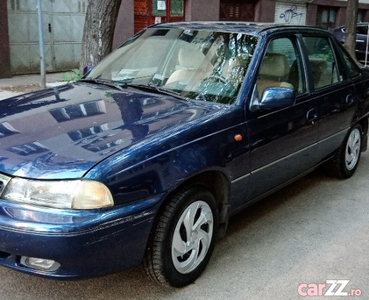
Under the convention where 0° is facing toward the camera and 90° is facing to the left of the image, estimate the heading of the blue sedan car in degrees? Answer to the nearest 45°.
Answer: approximately 45°

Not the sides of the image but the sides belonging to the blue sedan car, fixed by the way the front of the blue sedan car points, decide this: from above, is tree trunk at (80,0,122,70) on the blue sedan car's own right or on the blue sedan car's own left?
on the blue sedan car's own right

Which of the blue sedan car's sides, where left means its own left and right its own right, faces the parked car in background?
back

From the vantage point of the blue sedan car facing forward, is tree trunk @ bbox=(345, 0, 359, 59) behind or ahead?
behind

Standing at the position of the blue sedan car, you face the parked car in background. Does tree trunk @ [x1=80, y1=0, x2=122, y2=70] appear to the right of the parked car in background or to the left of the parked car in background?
left
